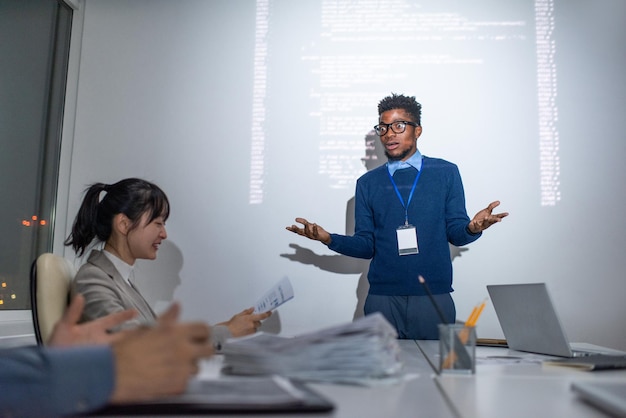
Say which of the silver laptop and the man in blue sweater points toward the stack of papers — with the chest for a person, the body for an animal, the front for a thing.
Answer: the man in blue sweater

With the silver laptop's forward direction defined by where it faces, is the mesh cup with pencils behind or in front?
behind

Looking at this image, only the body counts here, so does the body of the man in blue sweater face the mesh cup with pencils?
yes

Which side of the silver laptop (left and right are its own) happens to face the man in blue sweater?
left

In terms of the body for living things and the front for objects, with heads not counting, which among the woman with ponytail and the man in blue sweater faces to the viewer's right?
the woman with ponytail

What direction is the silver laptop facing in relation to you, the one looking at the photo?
facing away from the viewer and to the right of the viewer

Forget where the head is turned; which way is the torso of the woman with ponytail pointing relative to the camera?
to the viewer's right

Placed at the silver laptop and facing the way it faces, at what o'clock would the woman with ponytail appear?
The woman with ponytail is roughly at 7 o'clock from the silver laptop.
